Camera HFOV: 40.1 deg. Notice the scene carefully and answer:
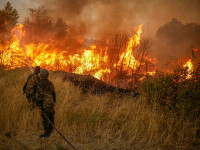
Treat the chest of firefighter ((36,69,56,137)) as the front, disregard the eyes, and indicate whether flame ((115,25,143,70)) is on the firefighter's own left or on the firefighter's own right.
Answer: on the firefighter's own right
